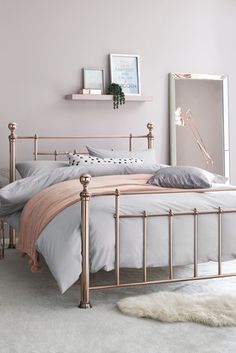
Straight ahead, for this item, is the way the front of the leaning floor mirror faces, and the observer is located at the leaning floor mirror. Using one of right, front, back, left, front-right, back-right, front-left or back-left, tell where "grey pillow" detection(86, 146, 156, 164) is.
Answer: right

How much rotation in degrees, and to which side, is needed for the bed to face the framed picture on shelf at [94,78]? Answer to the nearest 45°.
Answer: approximately 135° to its left

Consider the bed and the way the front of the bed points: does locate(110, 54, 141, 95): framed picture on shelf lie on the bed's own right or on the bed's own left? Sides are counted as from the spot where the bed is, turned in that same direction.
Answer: on the bed's own left

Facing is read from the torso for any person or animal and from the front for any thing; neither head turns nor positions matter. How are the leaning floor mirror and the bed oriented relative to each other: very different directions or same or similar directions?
same or similar directions

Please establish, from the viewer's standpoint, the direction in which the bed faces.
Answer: facing the viewer and to the right of the viewer

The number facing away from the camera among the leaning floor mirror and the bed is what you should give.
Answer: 0

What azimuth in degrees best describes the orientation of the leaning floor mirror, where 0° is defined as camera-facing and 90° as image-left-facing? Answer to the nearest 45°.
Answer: approximately 315°

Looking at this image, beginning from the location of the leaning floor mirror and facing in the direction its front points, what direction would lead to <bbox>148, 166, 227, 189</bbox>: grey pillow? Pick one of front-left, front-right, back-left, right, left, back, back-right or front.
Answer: front-right

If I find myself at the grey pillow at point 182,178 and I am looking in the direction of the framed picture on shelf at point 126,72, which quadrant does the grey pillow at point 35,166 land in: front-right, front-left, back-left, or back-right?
front-left

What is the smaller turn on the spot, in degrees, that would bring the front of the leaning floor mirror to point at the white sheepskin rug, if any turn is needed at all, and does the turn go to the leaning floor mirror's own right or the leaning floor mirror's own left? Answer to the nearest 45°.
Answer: approximately 45° to the leaning floor mirror's own right

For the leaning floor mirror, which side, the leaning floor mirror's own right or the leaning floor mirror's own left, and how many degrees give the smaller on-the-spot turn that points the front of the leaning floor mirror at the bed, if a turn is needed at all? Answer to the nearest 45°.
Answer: approximately 45° to the leaning floor mirror's own right

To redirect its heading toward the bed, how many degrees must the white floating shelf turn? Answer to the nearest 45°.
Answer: approximately 45° to its right

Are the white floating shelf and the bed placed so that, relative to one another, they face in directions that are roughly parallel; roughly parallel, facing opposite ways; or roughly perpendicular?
roughly parallel

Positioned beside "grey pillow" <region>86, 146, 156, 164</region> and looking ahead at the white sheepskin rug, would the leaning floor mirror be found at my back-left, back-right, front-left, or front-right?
back-left
